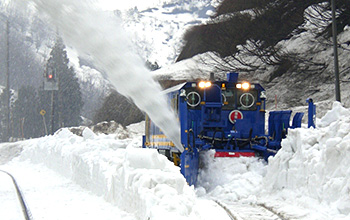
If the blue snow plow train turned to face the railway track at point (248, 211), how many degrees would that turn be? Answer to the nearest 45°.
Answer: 0° — it already faces it

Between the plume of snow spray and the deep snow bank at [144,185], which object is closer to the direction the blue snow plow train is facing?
the deep snow bank

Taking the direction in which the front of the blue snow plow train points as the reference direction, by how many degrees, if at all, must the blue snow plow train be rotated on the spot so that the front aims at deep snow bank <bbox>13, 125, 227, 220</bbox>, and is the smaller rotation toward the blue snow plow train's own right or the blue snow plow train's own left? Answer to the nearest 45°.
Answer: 0° — it already faces it

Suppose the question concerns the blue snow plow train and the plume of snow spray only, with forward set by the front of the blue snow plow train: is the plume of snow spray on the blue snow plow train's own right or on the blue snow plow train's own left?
on the blue snow plow train's own right

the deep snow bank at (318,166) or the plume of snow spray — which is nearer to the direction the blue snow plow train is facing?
the deep snow bank

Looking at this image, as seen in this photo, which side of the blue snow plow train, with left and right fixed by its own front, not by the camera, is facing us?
front

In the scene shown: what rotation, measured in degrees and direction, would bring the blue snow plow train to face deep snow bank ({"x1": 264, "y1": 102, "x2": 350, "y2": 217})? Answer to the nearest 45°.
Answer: approximately 45° to its left
